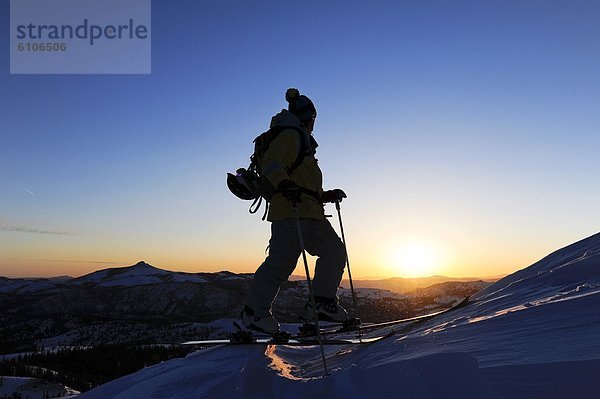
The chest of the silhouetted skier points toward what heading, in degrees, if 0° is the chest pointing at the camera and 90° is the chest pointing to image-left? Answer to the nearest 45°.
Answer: approximately 270°

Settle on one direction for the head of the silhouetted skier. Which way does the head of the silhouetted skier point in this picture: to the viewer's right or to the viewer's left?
to the viewer's right
